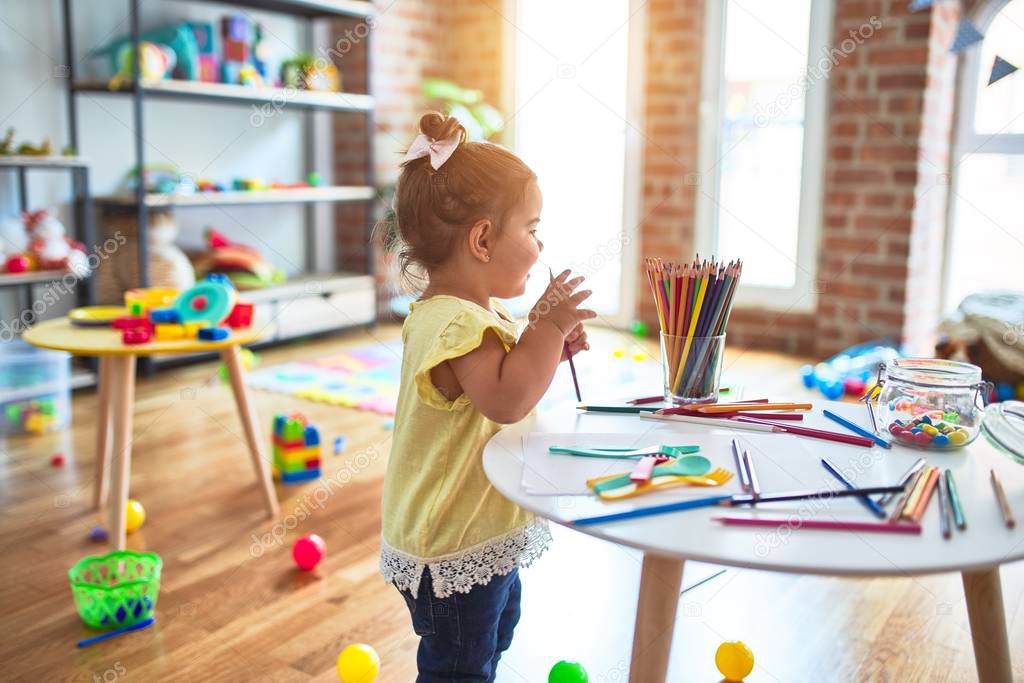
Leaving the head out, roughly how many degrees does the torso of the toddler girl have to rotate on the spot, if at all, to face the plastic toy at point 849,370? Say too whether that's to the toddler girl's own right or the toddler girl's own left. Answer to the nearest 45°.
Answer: approximately 45° to the toddler girl's own left

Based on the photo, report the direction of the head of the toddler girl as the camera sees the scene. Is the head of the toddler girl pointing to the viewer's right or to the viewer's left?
to the viewer's right

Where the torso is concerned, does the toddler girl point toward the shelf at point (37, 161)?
no

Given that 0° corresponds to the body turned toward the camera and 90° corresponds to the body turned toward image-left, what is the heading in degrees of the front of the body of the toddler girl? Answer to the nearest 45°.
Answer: approximately 270°
